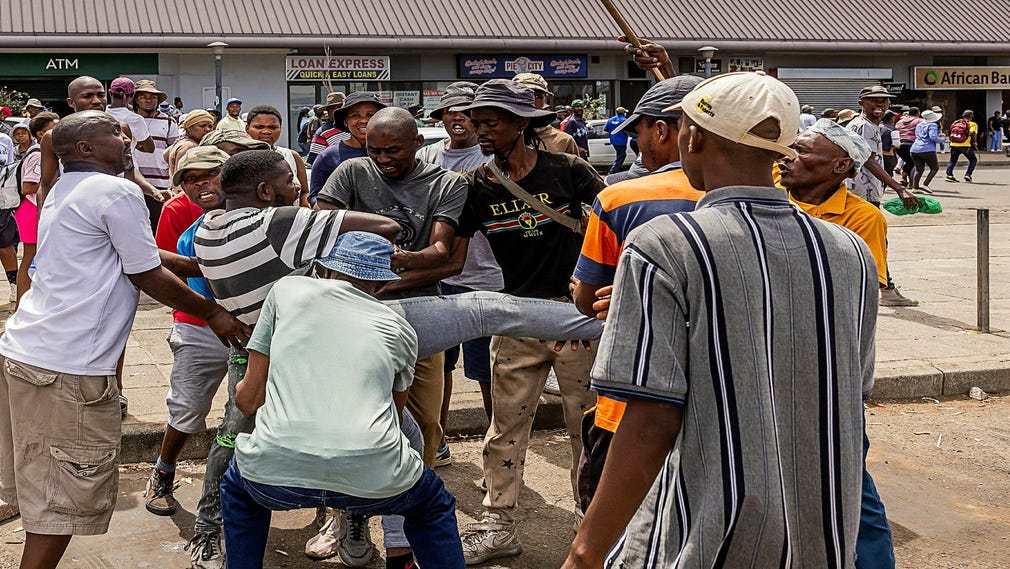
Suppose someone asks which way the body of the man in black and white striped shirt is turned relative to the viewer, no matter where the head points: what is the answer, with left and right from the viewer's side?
facing away from the viewer and to the right of the viewer

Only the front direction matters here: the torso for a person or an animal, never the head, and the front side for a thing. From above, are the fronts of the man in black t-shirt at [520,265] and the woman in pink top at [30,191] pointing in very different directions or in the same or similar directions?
very different directions

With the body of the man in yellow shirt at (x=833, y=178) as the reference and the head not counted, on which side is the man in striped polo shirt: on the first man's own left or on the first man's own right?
on the first man's own left

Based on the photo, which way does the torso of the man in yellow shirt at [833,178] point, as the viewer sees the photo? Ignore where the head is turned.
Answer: to the viewer's left

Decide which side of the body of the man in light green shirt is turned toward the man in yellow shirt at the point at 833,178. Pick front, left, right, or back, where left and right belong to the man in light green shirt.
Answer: right

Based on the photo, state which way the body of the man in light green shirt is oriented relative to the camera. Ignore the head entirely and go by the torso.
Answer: away from the camera

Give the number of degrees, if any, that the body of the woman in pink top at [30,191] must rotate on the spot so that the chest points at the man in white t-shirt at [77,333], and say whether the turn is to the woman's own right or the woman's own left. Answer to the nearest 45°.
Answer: approximately 90° to the woman's own right
